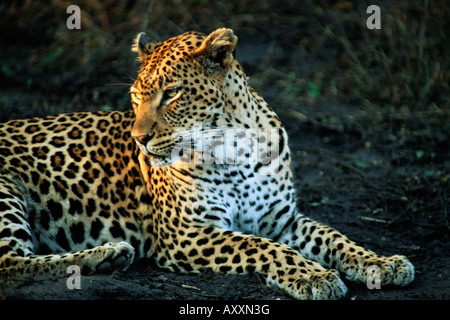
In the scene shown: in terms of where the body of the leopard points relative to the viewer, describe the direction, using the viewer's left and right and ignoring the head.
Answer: facing the viewer and to the right of the viewer
